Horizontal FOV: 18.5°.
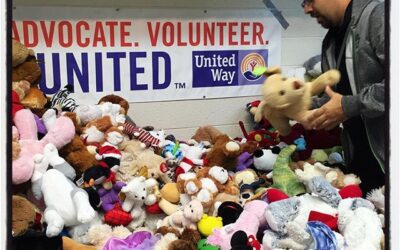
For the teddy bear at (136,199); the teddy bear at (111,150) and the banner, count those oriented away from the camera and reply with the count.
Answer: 0

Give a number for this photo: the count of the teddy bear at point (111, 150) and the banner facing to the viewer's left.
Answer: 0

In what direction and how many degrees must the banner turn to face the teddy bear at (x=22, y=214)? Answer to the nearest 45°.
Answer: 0° — it already faces it

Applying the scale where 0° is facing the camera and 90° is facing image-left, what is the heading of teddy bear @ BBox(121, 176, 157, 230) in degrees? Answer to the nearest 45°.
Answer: approximately 315°

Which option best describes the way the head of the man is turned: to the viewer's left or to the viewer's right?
to the viewer's left

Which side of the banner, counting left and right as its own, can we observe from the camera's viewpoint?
front

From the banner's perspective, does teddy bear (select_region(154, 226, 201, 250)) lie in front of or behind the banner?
in front
